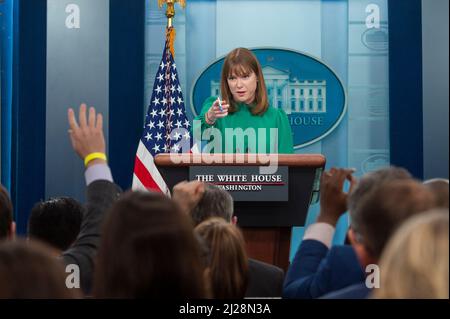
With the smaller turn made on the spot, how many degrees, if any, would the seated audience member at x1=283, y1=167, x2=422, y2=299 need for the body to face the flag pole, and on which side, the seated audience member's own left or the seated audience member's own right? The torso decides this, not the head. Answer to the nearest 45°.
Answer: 0° — they already face it

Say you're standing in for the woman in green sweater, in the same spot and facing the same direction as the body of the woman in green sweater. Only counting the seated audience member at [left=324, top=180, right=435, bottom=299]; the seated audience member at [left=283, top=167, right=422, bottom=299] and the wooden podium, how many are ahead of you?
3

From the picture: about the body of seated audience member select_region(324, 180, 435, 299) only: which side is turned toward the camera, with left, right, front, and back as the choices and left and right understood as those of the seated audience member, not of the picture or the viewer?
back

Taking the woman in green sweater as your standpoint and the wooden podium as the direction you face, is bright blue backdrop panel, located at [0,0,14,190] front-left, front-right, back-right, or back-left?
back-right

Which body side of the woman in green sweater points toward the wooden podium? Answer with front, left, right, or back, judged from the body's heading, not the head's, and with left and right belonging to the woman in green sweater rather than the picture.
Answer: front

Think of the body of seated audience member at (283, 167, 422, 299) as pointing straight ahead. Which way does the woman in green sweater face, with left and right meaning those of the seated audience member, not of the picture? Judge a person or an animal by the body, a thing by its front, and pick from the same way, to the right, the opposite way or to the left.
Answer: the opposite way

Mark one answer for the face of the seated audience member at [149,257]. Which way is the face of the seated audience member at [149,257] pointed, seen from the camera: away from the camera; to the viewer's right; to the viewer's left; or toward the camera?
away from the camera

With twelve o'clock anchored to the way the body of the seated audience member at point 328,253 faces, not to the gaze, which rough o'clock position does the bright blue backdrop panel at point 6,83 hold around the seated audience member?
The bright blue backdrop panel is roughly at 11 o'clock from the seated audience member.

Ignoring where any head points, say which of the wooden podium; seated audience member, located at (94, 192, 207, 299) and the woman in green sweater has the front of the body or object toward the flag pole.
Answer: the seated audience member

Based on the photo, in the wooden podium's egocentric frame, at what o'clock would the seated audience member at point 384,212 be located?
The seated audience member is roughly at 12 o'clock from the wooden podium.

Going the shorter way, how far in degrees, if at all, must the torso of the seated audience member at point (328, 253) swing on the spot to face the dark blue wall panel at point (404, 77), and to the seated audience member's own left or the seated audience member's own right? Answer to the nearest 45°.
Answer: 0° — they already face it

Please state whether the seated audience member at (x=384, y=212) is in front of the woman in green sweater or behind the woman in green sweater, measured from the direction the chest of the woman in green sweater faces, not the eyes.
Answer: in front

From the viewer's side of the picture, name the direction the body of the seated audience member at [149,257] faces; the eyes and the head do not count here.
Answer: away from the camera

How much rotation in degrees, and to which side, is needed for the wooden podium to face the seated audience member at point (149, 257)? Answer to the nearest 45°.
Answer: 0° — it already faces them

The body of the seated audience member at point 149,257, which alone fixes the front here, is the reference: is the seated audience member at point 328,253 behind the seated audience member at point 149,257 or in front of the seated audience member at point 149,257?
in front

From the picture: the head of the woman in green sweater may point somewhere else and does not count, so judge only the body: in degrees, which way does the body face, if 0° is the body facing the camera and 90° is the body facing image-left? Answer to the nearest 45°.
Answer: approximately 0°
